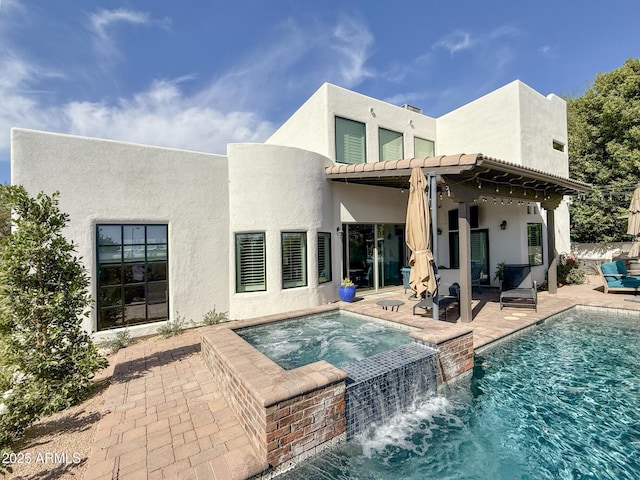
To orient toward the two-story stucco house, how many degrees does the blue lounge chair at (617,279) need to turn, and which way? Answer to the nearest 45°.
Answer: approximately 90° to its right

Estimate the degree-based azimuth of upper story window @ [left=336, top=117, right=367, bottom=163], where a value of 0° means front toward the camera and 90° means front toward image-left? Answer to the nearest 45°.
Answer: approximately 315°

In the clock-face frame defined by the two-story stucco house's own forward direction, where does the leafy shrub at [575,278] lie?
The leafy shrub is roughly at 10 o'clock from the two-story stucco house.

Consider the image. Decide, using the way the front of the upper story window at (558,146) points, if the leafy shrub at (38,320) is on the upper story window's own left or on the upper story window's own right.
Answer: on the upper story window's own right

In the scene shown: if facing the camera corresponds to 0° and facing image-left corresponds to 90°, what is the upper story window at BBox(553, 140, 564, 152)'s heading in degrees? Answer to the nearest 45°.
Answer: approximately 315°
